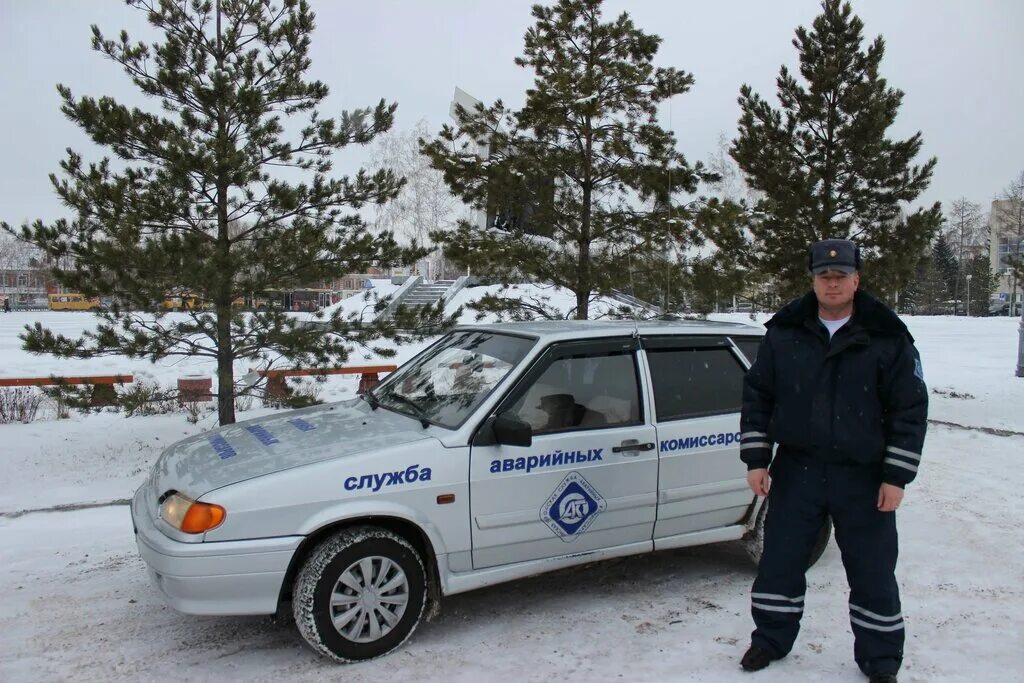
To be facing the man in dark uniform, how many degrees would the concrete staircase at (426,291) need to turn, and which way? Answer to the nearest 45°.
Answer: approximately 45° to its left

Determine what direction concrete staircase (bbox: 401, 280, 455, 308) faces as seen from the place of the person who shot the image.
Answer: facing the viewer and to the left of the viewer

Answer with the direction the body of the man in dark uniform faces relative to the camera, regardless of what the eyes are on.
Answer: toward the camera

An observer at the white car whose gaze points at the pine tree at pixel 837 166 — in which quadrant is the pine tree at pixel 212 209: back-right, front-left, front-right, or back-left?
front-left

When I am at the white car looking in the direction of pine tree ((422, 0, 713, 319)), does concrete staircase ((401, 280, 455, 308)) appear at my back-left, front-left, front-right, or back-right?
front-left

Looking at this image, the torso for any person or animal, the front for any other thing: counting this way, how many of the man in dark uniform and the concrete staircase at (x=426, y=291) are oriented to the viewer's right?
0

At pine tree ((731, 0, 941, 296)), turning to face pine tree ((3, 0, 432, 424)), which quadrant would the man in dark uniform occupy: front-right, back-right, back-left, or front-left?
front-left

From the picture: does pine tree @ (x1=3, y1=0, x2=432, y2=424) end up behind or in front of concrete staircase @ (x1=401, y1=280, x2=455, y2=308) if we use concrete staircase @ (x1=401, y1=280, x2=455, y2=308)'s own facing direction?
in front

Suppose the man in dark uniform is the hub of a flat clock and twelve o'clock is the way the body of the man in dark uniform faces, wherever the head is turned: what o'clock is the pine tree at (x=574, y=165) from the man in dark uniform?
The pine tree is roughly at 5 o'clock from the man in dark uniform.

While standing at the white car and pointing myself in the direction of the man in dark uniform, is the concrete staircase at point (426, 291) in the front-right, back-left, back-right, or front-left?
back-left

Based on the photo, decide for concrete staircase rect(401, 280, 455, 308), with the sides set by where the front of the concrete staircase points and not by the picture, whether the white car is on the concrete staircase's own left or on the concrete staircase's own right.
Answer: on the concrete staircase's own left
